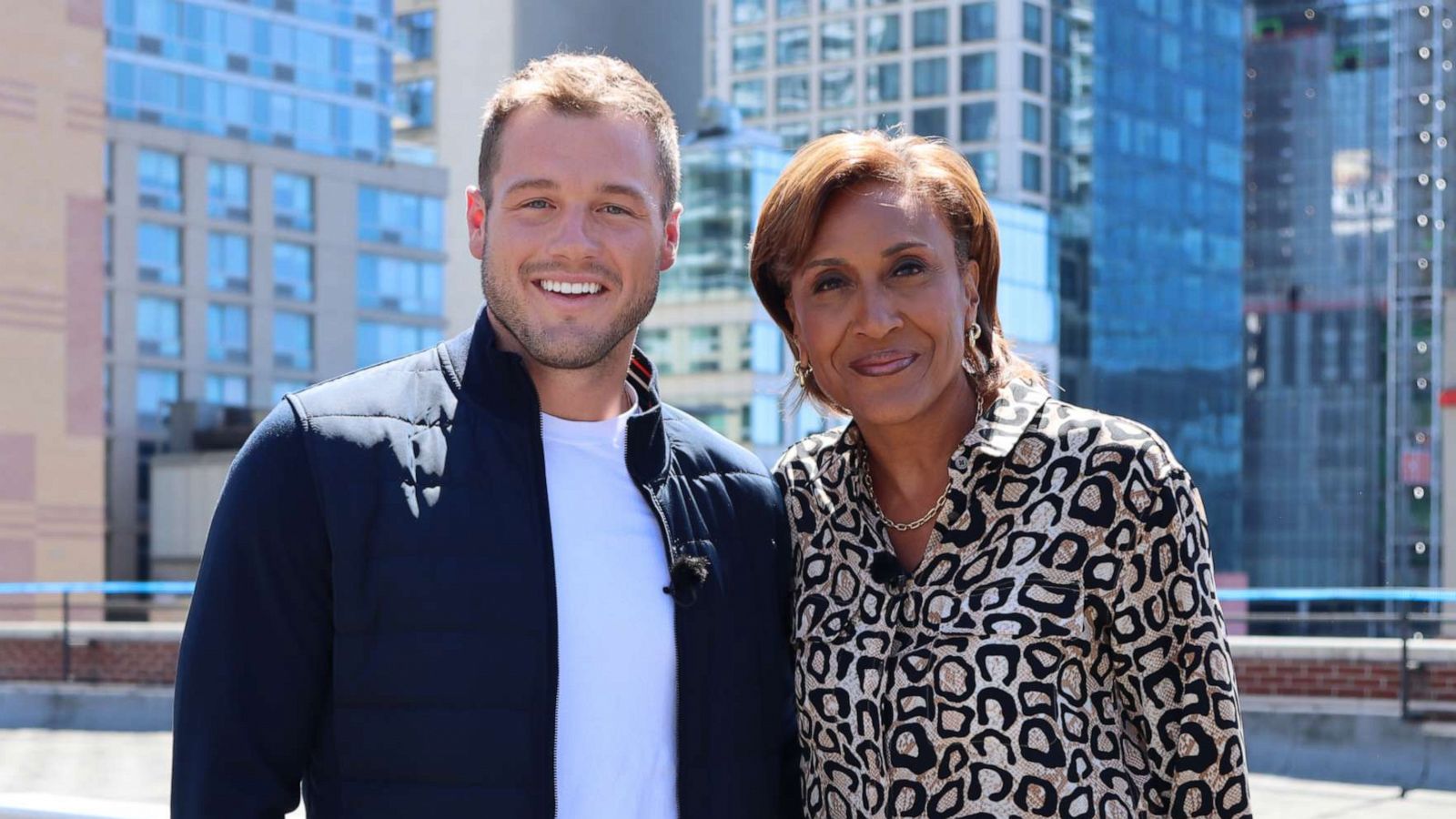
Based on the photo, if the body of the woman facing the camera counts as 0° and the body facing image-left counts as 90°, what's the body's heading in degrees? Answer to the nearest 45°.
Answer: approximately 45°

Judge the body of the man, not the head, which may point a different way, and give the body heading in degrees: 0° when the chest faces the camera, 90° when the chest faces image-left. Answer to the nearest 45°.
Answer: approximately 315°

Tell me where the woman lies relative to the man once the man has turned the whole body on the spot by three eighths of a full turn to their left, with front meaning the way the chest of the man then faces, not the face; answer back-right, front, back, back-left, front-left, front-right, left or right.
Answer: right
